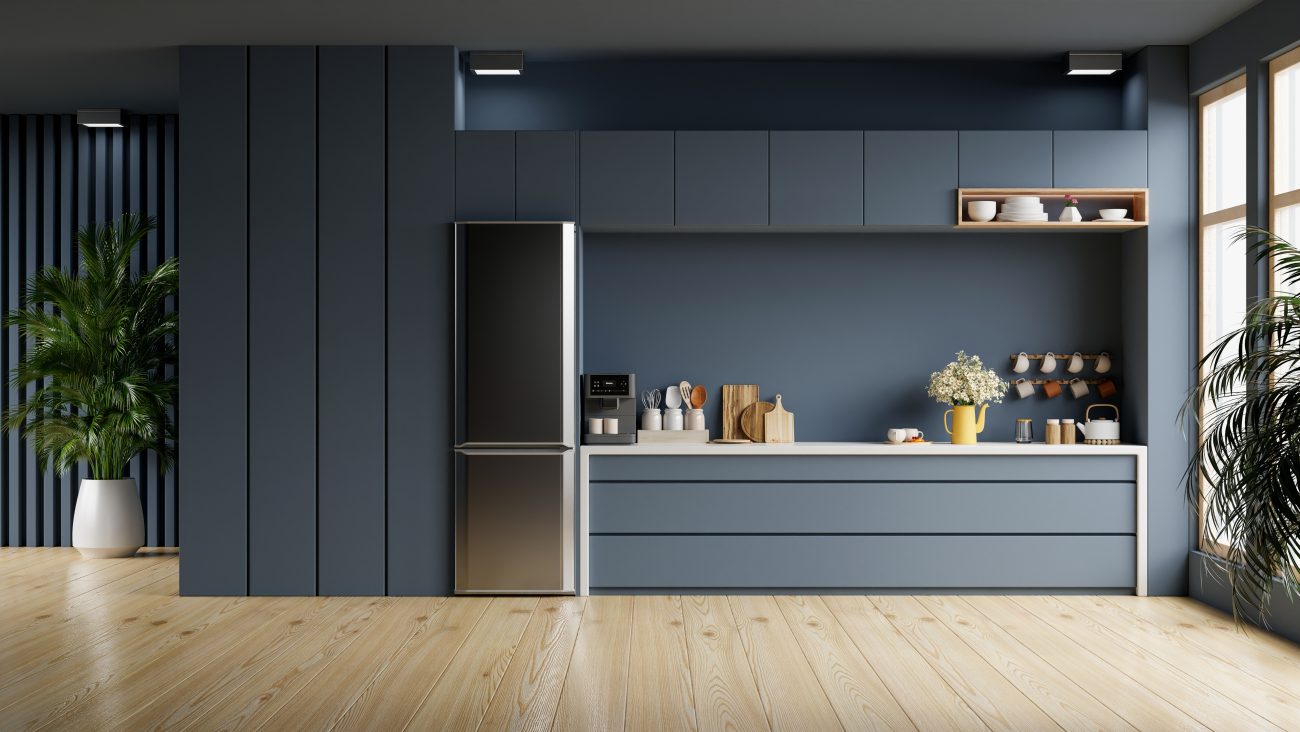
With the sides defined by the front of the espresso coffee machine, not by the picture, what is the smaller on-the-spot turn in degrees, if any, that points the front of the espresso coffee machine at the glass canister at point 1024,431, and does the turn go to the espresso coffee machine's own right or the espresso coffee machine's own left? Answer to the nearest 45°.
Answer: approximately 90° to the espresso coffee machine's own left

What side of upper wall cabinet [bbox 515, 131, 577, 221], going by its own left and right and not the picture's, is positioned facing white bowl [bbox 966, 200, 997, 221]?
left

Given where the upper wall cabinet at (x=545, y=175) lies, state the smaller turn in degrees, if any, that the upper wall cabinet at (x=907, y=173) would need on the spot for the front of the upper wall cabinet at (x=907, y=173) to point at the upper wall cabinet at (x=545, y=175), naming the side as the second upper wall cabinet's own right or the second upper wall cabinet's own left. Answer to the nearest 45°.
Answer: approximately 90° to the second upper wall cabinet's own right

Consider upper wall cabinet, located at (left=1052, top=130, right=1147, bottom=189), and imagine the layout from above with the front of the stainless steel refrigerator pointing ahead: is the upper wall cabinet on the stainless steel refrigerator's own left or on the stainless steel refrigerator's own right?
on the stainless steel refrigerator's own left

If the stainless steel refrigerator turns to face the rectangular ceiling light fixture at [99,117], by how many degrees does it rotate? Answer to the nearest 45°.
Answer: approximately 135° to its right

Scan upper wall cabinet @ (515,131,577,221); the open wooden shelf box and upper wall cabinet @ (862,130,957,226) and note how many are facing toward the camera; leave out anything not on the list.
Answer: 3

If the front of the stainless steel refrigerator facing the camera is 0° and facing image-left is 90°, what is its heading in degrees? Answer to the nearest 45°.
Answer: approximately 0°

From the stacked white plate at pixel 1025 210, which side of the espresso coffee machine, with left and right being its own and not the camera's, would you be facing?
left

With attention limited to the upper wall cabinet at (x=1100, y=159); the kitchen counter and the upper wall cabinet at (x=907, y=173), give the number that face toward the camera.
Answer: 3

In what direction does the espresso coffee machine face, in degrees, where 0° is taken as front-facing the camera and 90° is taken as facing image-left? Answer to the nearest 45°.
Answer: approximately 0°

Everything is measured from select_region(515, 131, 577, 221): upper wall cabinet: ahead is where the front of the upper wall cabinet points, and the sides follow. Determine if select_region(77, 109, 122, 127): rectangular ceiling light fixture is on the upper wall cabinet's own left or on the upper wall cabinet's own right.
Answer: on the upper wall cabinet's own right
